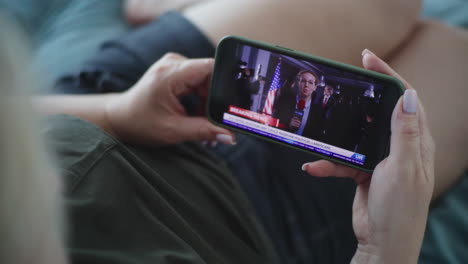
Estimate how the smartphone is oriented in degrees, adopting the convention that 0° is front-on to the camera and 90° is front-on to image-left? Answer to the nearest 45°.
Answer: approximately 0°
